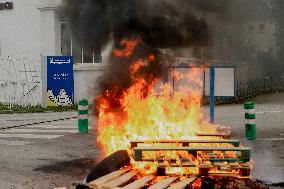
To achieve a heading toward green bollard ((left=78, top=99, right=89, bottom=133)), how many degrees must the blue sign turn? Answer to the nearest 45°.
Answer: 0° — it already faces it

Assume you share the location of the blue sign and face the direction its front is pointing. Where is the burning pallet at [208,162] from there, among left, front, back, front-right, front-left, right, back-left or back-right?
front

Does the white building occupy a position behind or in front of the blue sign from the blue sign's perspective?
behind

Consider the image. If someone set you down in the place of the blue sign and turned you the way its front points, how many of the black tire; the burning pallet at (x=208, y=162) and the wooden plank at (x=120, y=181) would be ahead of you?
3

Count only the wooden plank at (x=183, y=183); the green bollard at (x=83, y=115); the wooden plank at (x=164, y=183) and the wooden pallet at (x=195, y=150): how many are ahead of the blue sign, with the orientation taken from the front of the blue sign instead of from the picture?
4

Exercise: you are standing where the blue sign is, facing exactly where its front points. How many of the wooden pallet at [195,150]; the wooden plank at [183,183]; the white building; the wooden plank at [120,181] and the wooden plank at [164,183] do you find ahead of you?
4

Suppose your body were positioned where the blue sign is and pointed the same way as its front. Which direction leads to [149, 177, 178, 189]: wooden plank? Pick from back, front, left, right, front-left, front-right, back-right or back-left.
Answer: front

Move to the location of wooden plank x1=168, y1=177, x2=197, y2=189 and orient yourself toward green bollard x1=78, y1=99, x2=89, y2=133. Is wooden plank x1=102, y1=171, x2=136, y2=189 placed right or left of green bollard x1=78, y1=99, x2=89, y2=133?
left

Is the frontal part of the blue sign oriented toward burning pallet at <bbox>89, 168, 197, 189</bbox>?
yes

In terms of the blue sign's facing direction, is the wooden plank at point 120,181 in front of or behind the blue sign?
in front

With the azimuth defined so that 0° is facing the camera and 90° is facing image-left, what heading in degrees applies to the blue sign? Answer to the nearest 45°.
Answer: approximately 0°

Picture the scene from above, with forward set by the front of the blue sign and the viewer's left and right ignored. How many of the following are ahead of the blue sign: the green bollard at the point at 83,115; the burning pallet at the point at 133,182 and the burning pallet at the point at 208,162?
3

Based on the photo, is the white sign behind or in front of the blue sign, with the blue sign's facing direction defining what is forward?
in front

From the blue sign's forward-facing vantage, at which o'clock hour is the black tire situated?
The black tire is roughly at 12 o'clock from the blue sign.
